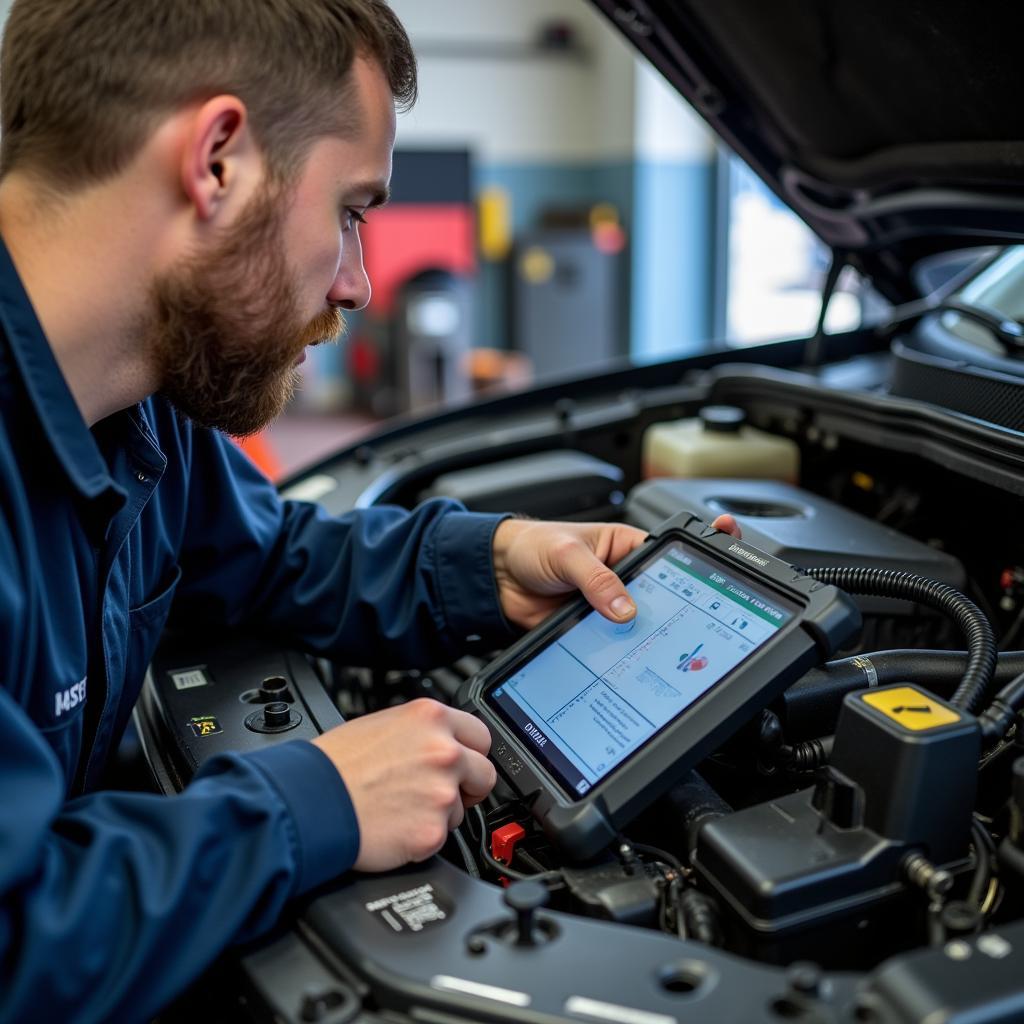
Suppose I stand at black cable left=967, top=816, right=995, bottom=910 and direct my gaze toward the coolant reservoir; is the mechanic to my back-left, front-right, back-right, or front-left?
front-left

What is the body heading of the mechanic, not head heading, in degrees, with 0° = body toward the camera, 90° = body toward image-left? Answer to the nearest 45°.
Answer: approximately 270°

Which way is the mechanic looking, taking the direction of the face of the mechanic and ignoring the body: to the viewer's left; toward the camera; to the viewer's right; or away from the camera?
to the viewer's right

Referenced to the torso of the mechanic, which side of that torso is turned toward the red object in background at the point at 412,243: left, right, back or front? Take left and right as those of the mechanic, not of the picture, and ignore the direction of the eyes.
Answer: left

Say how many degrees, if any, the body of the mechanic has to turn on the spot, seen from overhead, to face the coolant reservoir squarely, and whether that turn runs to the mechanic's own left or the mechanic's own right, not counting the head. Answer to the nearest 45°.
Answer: approximately 45° to the mechanic's own left

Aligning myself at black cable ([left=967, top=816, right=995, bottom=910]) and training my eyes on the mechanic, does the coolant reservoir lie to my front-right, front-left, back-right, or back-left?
front-right
